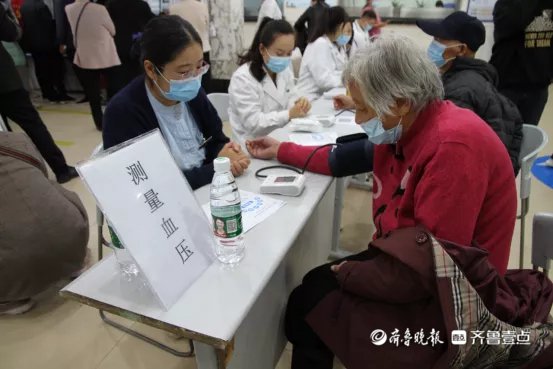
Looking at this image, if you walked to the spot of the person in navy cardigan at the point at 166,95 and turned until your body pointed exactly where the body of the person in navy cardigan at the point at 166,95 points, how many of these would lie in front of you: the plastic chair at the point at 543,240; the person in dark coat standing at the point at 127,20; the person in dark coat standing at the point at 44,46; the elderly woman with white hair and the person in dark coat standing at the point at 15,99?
2

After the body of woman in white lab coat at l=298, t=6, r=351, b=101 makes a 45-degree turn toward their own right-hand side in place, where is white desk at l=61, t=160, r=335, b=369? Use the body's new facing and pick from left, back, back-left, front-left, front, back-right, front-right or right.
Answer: front-right

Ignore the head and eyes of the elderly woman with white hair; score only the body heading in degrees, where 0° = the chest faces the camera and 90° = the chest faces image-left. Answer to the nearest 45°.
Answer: approximately 90°

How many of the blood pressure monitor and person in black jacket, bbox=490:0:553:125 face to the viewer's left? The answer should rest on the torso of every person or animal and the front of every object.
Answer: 1

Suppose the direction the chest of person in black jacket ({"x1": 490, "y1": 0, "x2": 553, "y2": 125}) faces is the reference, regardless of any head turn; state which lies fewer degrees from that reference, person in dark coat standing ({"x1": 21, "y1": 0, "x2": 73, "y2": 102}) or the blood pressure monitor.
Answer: the person in dark coat standing

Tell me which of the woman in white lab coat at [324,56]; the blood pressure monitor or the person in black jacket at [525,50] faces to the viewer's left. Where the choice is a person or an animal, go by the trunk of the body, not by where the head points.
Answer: the blood pressure monitor

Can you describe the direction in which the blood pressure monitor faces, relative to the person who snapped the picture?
facing to the left of the viewer

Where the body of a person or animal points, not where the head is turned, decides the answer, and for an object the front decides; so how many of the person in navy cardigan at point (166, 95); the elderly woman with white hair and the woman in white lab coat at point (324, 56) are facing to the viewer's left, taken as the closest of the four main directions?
1
